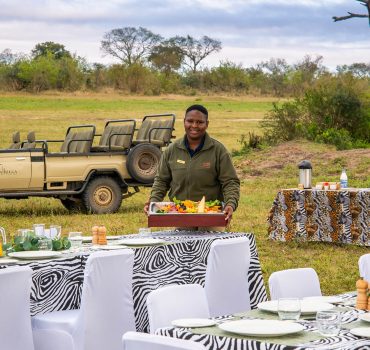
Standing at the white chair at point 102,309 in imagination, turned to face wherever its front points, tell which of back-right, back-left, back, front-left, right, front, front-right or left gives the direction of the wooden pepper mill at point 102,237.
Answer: front-right

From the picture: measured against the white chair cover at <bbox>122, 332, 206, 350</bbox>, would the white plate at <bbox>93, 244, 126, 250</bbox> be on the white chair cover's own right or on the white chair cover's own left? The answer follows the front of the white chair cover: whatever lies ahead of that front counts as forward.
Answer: on the white chair cover's own left

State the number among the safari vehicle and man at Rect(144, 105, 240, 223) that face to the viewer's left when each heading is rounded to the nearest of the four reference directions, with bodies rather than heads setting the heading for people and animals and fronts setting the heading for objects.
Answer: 1

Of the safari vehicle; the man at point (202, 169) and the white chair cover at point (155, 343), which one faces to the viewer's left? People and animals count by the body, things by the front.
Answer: the safari vehicle

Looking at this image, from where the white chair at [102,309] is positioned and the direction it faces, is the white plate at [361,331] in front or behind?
behind

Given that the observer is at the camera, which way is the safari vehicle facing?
facing to the left of the viewer

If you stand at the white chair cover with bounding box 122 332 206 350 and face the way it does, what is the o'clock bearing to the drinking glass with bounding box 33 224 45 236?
The drinking glass is roughly at 10 o'clock from the white chair cover.

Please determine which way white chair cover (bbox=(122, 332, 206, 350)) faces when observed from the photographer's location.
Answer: facing away from the viewer and to the right of the viewer

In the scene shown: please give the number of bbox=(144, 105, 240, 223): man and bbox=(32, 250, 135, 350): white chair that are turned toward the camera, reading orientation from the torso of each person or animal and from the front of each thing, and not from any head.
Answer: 1
